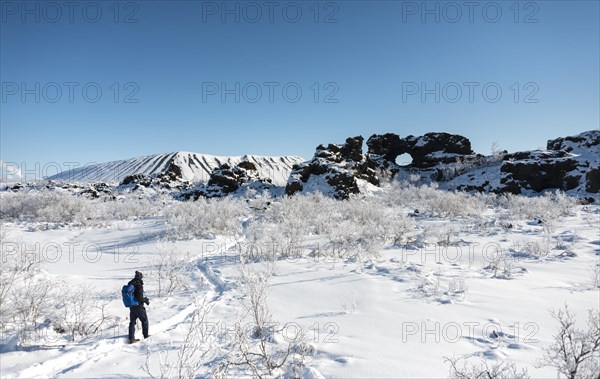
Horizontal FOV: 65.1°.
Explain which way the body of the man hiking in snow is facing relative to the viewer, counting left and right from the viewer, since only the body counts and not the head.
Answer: facing to the right of the viewer

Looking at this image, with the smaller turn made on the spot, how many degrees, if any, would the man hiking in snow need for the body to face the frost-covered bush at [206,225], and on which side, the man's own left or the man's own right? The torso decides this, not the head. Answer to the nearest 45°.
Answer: approximately 90° to the man's own left

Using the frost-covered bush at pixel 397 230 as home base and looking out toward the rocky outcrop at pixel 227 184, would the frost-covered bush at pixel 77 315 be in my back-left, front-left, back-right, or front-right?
back-left

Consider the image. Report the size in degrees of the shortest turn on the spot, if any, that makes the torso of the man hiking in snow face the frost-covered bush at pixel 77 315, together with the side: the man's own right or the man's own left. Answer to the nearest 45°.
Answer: approximately 135° to the man's own left

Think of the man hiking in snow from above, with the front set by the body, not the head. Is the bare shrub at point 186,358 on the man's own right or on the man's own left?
on the man's own right

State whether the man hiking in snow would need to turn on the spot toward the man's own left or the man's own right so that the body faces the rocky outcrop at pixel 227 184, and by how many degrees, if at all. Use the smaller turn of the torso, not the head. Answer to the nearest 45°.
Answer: approximately 90° to the man's own left
